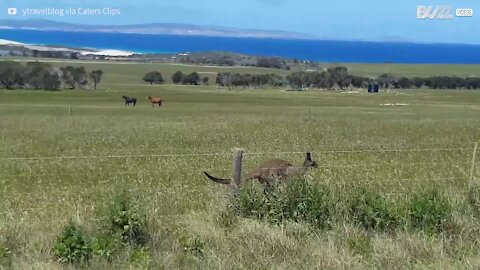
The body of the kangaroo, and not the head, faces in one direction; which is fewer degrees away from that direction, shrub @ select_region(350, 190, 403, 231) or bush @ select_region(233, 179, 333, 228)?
the shrub

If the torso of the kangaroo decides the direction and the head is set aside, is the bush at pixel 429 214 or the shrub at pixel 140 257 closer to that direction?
the bush

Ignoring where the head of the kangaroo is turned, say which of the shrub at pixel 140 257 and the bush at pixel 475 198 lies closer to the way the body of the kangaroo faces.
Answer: the bush

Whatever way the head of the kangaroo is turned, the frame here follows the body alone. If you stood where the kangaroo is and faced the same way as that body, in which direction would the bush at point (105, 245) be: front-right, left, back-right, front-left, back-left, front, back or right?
back-right

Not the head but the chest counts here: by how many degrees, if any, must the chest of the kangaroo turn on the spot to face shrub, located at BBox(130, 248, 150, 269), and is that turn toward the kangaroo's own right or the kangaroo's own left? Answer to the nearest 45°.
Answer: approximately 135° to the kangaroo's own right

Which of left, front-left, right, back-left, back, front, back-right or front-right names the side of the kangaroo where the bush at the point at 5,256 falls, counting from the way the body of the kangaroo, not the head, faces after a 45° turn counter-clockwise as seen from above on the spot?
back

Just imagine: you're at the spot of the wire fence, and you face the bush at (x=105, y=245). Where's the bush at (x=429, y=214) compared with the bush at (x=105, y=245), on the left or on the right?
left

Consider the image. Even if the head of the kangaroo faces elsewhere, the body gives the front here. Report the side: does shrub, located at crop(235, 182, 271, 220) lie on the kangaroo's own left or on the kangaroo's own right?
on the kangaroo's own right

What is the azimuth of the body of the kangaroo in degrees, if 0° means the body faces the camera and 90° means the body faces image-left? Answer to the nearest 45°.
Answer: approximately 270°

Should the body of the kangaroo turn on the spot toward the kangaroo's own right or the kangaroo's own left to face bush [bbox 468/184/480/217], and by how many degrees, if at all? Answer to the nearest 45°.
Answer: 0° — it already faces it

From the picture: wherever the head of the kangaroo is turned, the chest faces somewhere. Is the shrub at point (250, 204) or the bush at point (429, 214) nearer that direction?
the bush

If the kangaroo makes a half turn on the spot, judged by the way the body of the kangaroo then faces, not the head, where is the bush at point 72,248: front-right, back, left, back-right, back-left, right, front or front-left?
front-left
